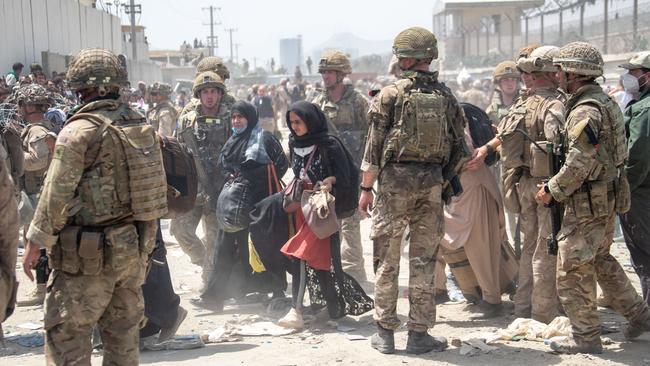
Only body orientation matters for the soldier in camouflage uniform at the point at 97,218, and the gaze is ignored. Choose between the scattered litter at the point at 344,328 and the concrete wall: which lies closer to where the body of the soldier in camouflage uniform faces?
the concrete wall

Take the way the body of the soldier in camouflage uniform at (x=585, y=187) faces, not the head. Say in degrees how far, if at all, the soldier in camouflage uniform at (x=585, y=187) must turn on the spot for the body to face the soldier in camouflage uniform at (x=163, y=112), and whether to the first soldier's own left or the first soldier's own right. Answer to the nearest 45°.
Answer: approximately 45° to the first soldier's own right

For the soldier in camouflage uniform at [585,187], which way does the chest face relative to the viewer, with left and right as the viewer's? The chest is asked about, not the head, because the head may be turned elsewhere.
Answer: facing to the left of the viewer

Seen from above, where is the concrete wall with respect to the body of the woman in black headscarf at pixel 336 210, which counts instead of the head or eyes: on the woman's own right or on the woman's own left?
on the woman's own right

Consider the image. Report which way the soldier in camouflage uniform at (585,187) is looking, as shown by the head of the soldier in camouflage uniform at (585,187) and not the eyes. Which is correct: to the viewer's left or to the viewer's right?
to the viewer's left

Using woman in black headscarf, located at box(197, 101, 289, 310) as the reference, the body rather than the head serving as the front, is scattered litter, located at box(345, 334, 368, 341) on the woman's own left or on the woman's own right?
on the woman's own left

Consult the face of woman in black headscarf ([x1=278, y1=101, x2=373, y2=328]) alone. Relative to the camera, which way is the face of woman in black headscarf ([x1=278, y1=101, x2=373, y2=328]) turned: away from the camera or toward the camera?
toward the camera

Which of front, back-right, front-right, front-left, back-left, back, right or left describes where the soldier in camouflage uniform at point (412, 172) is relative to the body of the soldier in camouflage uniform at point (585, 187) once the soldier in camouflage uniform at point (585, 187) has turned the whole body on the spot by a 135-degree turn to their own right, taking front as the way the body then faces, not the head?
back-left

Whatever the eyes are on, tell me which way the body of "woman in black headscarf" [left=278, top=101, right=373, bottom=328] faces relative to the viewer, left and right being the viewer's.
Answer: facing the viewer and to the left of the viewer

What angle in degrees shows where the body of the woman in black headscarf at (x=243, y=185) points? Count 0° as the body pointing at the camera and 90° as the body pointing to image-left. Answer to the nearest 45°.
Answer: approximately 45°

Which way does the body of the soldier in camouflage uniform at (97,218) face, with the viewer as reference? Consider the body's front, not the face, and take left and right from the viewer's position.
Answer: facing away from the viewer and to the left of the viewer

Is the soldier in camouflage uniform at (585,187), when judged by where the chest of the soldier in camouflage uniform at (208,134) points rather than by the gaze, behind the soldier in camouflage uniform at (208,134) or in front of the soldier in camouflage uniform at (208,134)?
in front

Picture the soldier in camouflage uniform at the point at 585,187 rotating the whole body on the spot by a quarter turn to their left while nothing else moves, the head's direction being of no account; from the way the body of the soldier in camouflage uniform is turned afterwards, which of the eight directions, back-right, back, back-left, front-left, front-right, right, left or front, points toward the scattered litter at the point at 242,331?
right

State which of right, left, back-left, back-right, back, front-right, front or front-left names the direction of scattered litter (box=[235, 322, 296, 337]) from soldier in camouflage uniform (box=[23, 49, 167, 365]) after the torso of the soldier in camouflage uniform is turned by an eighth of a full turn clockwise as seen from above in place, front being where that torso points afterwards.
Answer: front-right

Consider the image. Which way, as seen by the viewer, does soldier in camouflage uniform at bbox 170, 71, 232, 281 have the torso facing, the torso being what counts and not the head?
toward the camera
